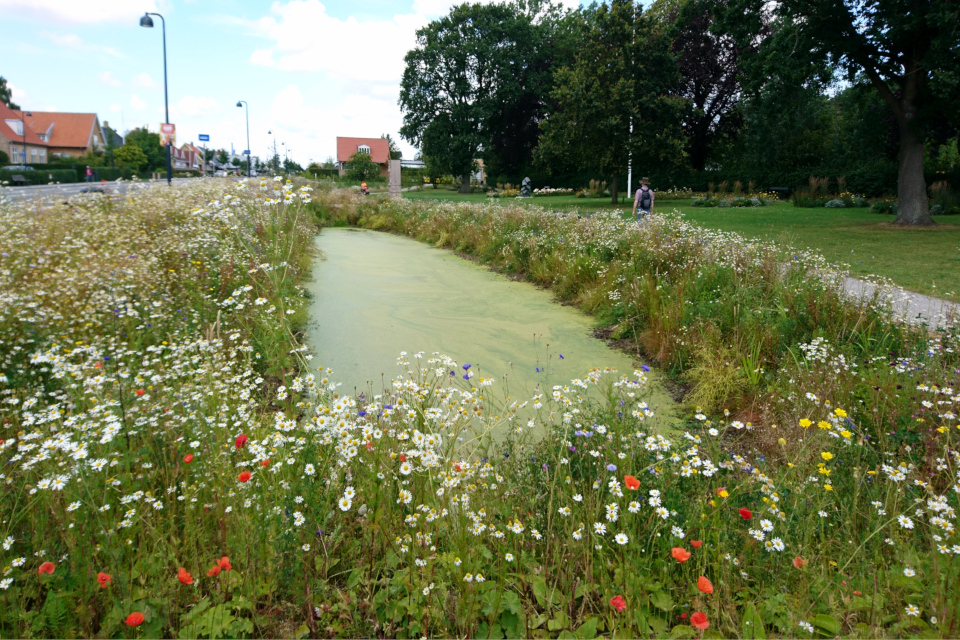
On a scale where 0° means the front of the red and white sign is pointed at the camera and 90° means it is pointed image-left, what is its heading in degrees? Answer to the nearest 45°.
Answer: approximately 0°

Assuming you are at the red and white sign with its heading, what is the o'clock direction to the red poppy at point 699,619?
The red poppy is roughly at 12 o'clock from the red and white sign.

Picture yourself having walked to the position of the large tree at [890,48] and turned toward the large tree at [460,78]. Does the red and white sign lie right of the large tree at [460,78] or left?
left

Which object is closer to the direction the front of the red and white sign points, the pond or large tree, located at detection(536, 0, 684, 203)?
the pond

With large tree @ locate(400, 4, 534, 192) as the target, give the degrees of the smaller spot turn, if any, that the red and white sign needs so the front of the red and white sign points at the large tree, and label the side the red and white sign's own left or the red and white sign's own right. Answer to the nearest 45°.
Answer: approximately 135° to the red and white sign's own left

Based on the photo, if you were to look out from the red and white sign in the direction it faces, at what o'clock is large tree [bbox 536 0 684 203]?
The large tree is roughly at 10 o'clock from the red and white sign.
